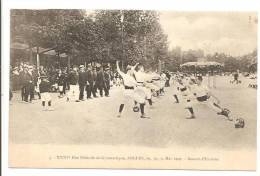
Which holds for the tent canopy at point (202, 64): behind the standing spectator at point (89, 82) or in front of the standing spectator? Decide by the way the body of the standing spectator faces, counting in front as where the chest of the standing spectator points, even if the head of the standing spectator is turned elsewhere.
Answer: behind

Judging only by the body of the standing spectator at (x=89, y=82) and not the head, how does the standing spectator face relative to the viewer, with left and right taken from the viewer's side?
facing the viewer and to the right of the viewer
